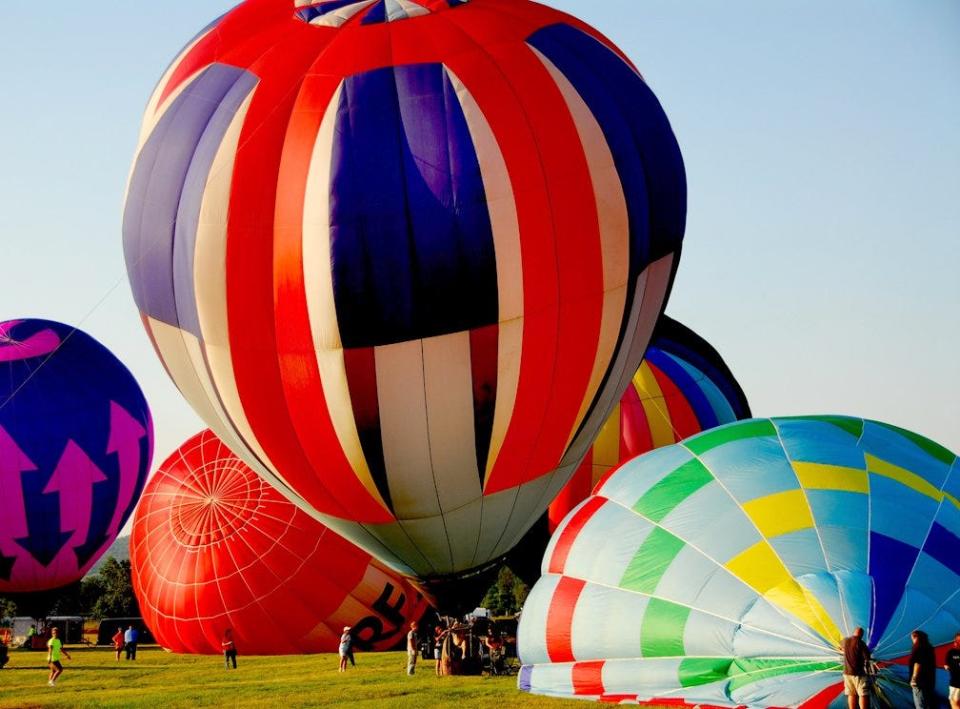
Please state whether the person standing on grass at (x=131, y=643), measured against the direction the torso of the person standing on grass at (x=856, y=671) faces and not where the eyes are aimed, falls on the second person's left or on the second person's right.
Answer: on the second person's left

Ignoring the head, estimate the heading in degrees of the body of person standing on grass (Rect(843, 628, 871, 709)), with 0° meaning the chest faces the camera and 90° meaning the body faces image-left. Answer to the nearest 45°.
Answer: approximately 180°

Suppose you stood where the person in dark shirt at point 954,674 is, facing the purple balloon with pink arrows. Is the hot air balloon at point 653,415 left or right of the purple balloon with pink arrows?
right

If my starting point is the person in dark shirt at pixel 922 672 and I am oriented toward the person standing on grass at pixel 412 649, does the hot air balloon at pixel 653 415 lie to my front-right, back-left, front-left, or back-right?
front-right
